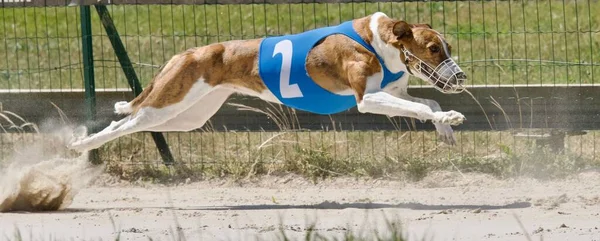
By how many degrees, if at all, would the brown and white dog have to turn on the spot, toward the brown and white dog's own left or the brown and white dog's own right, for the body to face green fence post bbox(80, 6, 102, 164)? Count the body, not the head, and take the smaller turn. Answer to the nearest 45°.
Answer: approximately 135° to the brown and white dog's own left

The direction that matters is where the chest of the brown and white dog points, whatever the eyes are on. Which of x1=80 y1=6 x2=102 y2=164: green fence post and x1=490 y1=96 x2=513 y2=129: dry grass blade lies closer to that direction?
the dry grass blade

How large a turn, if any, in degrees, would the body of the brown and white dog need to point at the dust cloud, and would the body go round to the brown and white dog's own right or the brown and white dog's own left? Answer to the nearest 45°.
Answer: approximately 180°

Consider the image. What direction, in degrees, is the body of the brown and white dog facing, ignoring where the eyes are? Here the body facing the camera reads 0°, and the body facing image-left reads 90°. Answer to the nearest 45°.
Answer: approximately 270°

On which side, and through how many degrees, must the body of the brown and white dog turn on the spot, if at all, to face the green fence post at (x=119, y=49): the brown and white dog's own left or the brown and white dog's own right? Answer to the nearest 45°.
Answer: approximately 135° to the brown and white dog's own left

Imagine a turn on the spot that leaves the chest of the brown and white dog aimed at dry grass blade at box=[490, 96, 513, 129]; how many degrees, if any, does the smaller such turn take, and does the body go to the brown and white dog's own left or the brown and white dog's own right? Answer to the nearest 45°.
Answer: approximately 45° to the brown and white dog's own left
